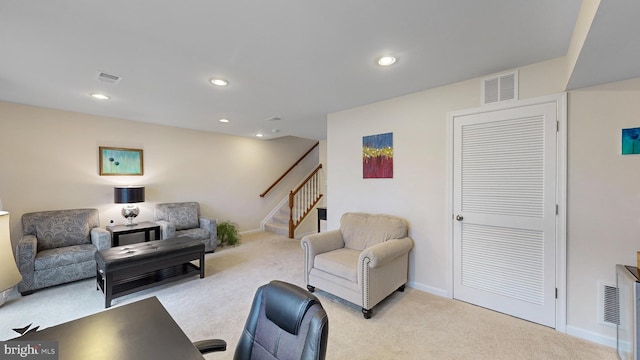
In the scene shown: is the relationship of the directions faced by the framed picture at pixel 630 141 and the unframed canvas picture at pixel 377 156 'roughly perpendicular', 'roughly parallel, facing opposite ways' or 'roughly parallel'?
roughly parallel

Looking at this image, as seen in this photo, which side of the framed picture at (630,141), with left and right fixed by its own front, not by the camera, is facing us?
front

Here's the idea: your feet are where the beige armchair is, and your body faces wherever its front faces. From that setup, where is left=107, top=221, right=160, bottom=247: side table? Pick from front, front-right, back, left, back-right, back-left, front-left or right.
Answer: front-right

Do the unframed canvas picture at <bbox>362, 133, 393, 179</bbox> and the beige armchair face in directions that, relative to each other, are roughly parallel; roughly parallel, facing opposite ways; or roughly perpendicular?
roughly parallel

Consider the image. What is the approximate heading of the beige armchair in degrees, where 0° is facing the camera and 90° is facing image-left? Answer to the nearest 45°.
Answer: approximately 45°

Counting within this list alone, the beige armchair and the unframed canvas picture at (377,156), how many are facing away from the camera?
0

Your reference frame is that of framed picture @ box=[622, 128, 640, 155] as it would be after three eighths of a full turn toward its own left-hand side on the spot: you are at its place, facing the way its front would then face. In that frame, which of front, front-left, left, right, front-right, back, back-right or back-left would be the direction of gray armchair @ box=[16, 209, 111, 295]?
back

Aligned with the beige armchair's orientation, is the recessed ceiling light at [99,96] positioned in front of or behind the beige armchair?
in front
